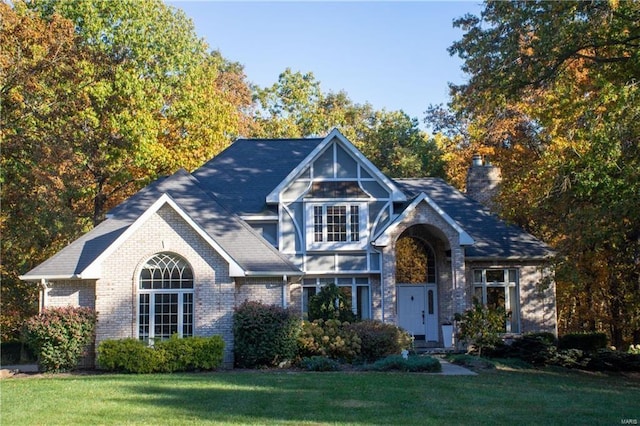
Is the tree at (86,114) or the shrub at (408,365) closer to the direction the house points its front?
the shrub

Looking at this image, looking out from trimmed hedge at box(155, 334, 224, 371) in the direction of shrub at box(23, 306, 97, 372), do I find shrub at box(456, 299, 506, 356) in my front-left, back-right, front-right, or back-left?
back-right

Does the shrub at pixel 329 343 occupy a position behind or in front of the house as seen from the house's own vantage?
in front

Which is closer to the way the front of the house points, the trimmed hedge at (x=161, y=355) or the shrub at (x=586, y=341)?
the trimmed hedge

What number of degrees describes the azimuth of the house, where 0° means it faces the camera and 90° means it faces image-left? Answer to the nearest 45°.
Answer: approximately 0°

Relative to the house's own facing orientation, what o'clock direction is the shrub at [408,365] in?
The shrub is roughly at 12 o'clock from the house.

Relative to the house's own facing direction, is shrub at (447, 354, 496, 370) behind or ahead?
ahead

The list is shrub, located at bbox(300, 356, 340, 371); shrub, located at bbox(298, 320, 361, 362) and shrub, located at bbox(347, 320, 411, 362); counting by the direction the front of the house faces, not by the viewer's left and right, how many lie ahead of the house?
3

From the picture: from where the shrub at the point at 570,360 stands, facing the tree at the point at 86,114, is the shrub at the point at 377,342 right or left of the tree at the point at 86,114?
left

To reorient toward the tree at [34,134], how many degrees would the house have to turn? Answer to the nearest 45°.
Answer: approximately 90° to its right

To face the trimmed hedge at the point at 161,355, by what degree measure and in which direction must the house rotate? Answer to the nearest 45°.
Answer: approximately 45° to its right

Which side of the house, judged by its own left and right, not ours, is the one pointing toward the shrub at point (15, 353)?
right

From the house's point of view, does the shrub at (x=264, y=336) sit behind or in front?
in front

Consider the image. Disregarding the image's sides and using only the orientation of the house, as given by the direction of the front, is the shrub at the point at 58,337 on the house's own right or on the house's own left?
on the house's own right
